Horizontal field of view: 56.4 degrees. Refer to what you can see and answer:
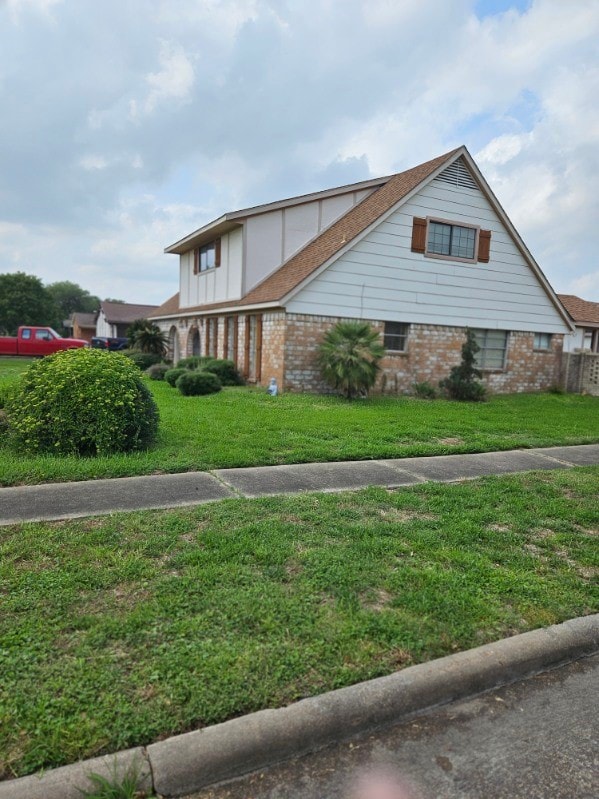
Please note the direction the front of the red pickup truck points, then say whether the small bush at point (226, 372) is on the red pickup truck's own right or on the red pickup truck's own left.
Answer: on the red pickup truck's own right

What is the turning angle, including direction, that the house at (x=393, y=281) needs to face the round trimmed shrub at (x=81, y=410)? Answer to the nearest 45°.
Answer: approximately 45° to its left

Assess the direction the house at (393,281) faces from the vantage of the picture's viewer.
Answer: facing the viewer and to the left of the viewer

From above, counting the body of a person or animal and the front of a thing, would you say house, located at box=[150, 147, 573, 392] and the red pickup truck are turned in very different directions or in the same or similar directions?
very different directions

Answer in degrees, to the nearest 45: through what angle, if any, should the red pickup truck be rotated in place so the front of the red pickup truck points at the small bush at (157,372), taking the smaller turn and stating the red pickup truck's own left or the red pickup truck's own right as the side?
approximately 90° to the red pickup truck's own right

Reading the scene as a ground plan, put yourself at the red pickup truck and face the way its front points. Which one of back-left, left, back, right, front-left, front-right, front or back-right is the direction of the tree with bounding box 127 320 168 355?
front-right

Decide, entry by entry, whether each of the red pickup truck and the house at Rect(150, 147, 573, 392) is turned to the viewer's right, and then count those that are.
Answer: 1

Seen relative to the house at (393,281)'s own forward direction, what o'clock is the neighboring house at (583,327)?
The neighboring house is roughly at 6 o'clock from the house.

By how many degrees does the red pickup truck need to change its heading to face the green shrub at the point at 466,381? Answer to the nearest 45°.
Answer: approximately 45° to its right
